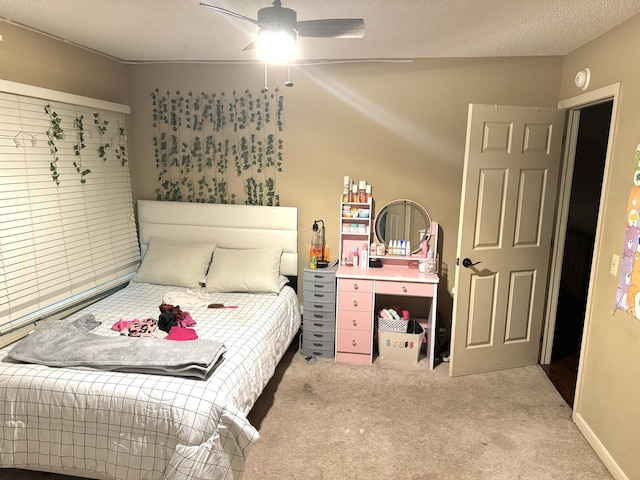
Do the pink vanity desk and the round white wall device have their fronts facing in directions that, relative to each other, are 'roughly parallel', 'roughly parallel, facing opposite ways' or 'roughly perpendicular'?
roughly perpendicular

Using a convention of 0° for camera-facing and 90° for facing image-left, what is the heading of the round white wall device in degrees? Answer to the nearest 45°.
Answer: approximately 45°

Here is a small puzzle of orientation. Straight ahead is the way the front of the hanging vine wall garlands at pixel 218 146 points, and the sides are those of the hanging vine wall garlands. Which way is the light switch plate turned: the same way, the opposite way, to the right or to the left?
to the right

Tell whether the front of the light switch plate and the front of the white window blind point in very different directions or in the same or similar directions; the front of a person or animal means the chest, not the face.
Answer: very different directions

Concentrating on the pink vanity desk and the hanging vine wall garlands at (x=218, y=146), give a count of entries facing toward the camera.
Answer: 2

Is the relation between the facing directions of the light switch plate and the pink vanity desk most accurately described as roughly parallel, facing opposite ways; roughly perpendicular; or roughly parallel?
roughly perpendicular

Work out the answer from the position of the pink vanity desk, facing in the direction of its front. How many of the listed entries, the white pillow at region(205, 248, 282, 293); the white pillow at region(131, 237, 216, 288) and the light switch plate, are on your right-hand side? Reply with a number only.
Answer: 2

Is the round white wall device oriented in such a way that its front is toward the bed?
yes

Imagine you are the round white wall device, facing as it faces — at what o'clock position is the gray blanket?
The gray blanket is roughly at 12 o'clock from the round white wall device.

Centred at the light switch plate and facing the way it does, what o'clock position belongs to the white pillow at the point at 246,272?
The white pillow is roughly at 1 o'clock from the light switch plate.

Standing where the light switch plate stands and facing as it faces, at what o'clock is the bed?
The bed is roughly at 12 o'clock from the light switch plate.

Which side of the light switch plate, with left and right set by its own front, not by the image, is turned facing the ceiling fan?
front
